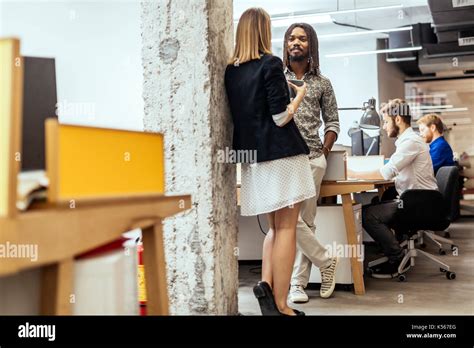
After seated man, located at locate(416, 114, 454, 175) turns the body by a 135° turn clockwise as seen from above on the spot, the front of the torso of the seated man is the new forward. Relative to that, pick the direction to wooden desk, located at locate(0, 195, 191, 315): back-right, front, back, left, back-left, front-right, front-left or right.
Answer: back-right

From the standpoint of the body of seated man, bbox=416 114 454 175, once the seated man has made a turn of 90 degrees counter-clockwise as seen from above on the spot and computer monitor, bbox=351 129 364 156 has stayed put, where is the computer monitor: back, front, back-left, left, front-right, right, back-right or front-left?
front-right

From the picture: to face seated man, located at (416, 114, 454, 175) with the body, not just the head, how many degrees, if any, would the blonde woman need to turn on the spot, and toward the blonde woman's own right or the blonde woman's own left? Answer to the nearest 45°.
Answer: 0° — they already face them

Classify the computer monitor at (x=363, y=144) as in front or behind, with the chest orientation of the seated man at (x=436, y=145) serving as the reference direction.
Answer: in front

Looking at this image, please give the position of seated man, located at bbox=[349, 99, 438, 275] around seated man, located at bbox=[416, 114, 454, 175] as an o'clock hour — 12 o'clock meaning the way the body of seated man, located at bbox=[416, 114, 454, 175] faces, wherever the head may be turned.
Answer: seated man, located at bbox=[349, 99, 438, 275] is roughly at 9 o'clock from seated man, located at bbox=[416, 114, 454, 175].

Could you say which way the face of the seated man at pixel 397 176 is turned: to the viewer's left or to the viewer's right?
to the viewer's left

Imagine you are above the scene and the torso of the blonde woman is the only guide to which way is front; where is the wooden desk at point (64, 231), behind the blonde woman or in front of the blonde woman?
behind

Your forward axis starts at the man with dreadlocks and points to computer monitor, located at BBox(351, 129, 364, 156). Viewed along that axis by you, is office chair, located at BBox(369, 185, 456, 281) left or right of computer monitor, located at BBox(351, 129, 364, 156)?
right

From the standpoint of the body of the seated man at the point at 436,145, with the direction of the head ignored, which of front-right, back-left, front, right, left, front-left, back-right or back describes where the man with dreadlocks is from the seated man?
left

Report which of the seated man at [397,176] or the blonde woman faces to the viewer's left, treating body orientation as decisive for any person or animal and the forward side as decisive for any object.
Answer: the seated man

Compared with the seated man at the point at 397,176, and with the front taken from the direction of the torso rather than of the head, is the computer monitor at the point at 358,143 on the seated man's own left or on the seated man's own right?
on the seated man's own right

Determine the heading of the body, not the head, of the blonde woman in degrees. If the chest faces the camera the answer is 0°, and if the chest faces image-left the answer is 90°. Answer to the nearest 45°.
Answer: approximately 225°

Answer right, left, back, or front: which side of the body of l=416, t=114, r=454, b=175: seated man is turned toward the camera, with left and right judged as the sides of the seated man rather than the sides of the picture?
left

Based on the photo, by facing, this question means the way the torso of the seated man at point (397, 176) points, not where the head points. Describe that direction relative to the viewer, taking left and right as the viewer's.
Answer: facing to the left of the viewer

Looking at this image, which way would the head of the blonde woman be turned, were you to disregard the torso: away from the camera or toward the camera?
away from the camera

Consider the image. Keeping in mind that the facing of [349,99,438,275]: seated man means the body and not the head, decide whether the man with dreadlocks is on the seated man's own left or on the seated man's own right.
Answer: on the seated man's own left

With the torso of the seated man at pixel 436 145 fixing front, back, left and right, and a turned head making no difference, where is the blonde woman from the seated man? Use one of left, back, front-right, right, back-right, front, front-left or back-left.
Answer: left
